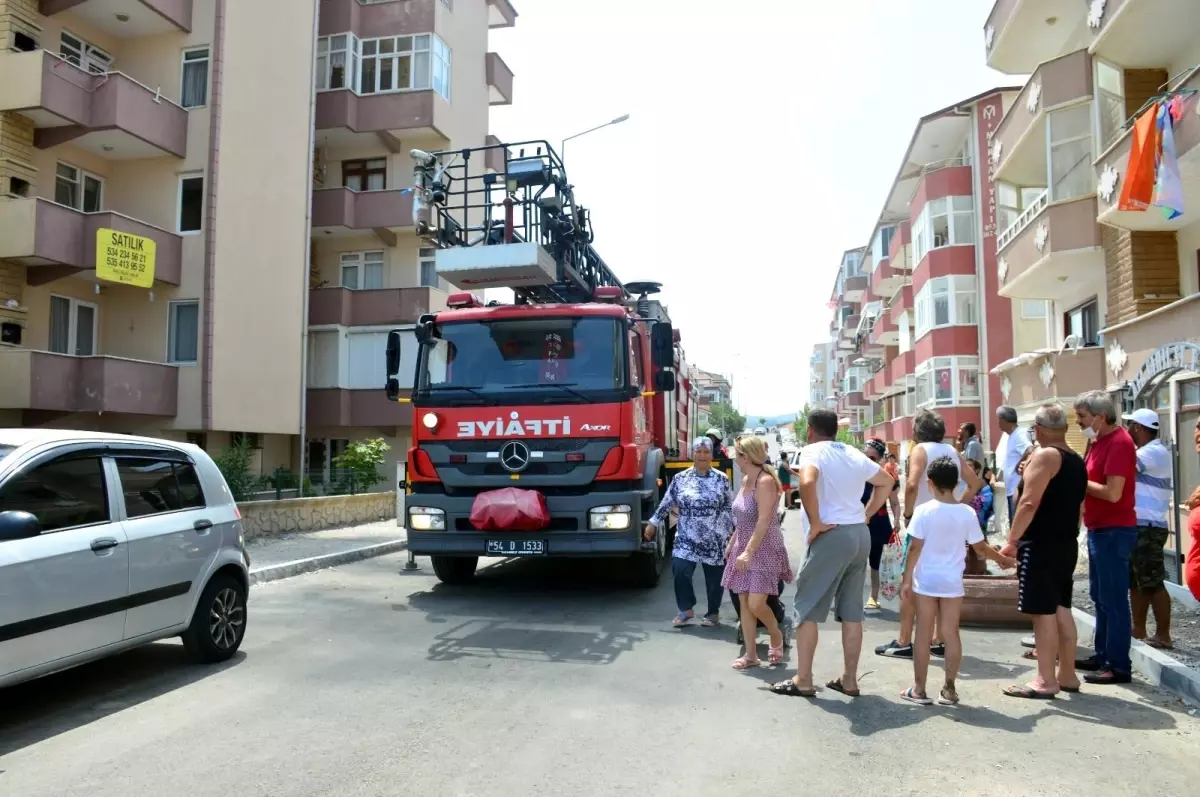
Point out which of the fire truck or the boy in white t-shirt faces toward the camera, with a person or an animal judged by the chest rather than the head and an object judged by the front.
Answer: the fire truck

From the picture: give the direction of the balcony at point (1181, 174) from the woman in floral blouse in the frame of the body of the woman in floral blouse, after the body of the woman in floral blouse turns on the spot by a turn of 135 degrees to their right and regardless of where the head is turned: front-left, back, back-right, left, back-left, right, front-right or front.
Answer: right

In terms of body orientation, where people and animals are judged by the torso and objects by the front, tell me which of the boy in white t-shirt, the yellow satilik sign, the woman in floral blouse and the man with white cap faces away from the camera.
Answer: the boy in white t-shirt

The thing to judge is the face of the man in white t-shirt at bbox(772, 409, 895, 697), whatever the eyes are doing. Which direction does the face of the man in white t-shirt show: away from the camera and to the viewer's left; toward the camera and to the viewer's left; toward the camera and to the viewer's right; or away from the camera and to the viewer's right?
away from the camera and to the viewer's left

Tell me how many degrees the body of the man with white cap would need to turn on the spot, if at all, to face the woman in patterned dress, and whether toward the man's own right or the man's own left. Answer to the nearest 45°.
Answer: approximately 45° to the man's own left

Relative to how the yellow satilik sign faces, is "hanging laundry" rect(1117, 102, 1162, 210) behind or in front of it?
in front

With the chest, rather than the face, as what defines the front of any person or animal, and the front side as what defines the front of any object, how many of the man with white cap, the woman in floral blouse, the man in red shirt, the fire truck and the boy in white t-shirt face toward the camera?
2

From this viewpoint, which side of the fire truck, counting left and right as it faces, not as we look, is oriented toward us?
front

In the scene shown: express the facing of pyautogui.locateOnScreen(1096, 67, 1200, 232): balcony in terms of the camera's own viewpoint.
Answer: facing the viewer and to the left of the viewer

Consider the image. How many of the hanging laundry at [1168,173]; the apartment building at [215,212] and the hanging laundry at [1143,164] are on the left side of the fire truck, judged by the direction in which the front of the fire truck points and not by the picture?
2

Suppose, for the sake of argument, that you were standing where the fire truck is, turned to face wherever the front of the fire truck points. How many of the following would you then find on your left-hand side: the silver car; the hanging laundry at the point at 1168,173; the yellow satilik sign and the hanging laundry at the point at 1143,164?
2

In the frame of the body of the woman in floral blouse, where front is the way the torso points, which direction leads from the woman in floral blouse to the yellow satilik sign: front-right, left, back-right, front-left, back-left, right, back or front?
back-right

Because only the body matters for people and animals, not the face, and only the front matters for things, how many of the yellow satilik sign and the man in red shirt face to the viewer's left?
1

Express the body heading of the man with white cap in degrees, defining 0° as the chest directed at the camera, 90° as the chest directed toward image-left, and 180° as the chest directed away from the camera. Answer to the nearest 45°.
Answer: approximately 90°

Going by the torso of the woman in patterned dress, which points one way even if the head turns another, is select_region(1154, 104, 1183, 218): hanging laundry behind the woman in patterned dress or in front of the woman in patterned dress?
behind

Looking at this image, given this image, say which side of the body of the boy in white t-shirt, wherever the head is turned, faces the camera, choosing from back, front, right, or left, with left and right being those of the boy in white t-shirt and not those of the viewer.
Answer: back
